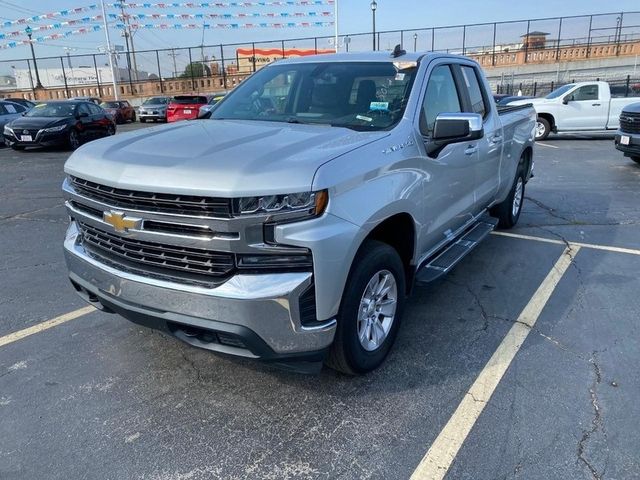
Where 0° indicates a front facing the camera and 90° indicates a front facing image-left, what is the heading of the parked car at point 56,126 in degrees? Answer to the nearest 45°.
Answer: approximately 45°

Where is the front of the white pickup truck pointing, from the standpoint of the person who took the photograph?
facing to the left of the viewer

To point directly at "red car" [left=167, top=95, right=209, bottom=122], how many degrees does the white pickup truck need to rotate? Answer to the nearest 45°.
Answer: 0° — it already faces it

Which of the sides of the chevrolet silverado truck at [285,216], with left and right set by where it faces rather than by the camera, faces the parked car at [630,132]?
back

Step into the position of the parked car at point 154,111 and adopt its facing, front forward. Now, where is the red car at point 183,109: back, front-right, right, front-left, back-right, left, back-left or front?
front-left

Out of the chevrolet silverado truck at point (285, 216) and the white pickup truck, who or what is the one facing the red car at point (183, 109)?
the white pickup truck

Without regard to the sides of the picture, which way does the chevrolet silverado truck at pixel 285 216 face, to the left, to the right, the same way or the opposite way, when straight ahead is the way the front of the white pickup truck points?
to the left

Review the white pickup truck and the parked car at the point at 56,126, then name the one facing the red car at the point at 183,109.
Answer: the white pickup truck
